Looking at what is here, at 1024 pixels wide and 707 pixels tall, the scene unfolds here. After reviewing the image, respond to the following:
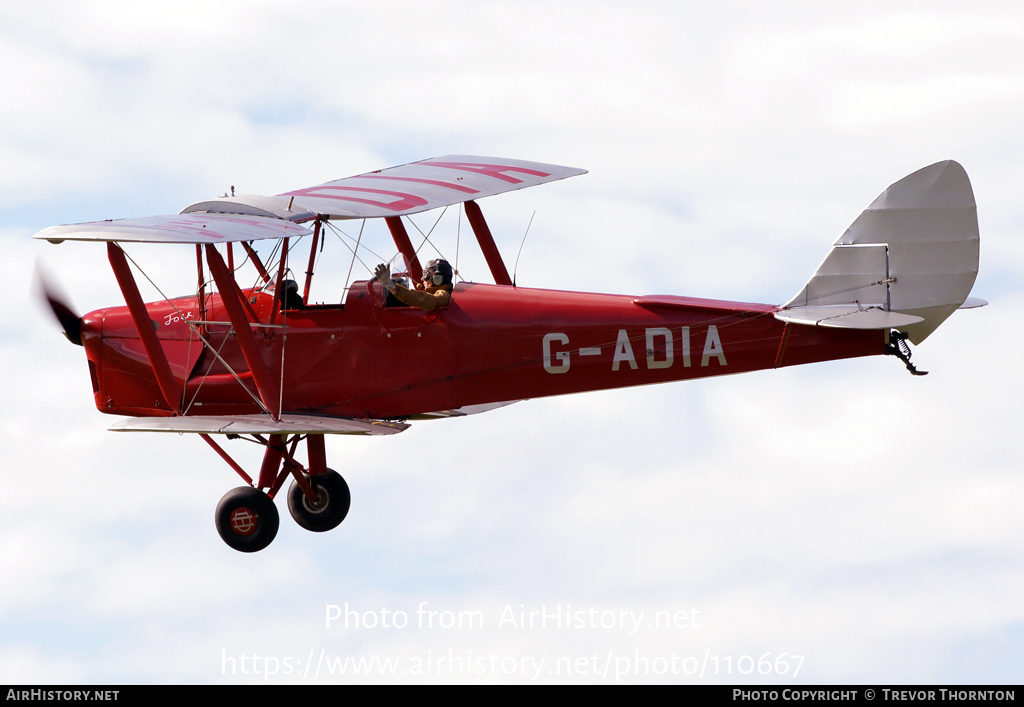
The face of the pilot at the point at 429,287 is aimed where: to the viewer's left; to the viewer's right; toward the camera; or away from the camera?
to the viewer's left

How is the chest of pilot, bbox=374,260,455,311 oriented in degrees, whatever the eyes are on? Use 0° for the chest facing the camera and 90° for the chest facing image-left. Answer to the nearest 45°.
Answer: approximately 90°
